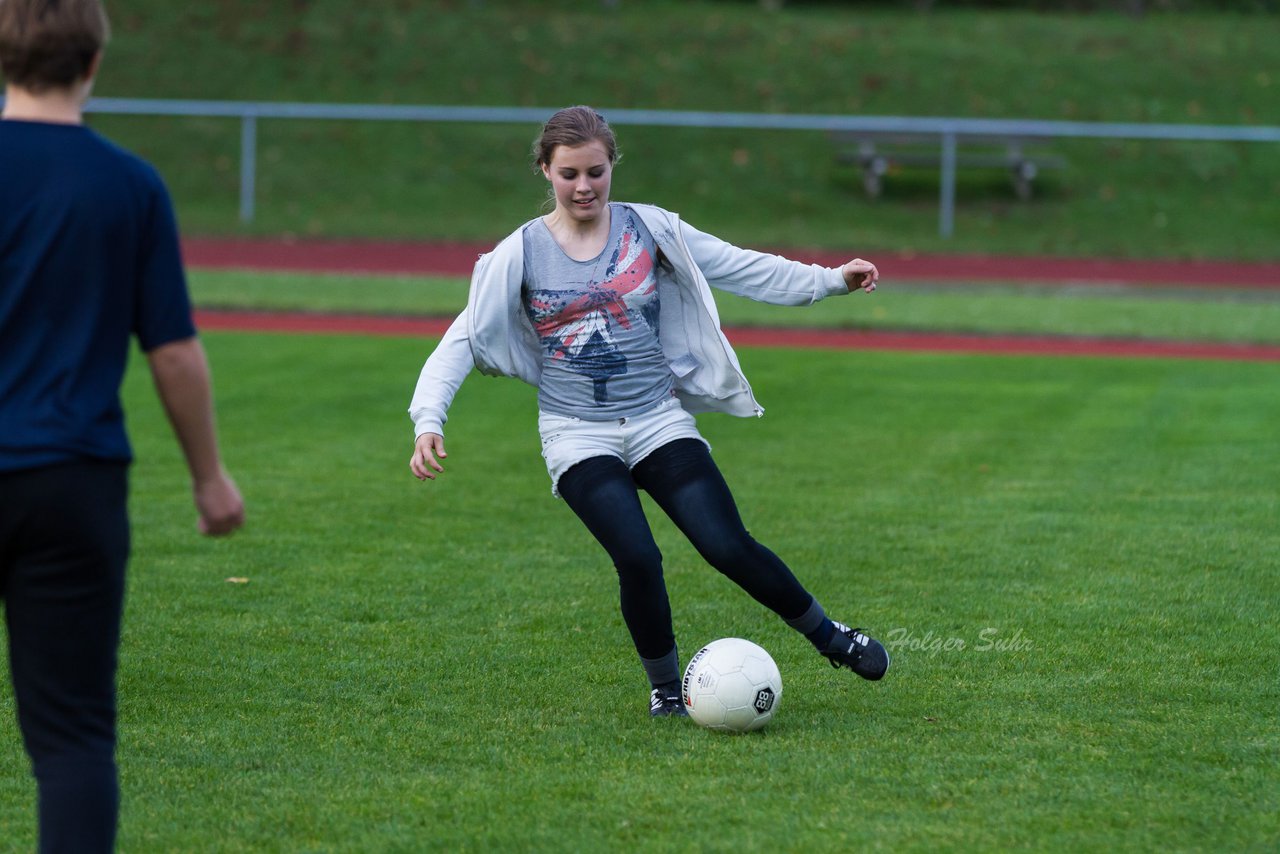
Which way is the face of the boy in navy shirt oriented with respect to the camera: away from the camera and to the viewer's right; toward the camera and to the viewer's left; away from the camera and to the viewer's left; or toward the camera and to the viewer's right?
away from the camera and to the viewer's right

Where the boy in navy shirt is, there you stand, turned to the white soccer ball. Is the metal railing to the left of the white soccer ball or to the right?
left

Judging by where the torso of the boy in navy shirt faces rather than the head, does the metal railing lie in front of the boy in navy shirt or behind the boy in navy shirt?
in front

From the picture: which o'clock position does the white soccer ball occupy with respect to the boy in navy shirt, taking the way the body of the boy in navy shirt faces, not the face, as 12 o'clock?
The white soccer ball is roughly at 2 o'clock from the boy in navy shirt.

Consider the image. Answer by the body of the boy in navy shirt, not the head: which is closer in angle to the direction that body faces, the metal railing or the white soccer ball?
the metal railing

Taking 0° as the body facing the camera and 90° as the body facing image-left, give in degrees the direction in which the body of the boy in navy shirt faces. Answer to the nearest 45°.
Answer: approximately 180°

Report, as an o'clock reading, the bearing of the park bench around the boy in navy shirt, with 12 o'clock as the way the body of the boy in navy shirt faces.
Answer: The park bench is roughly at 1 o'clock from the boy in navy shirt.
